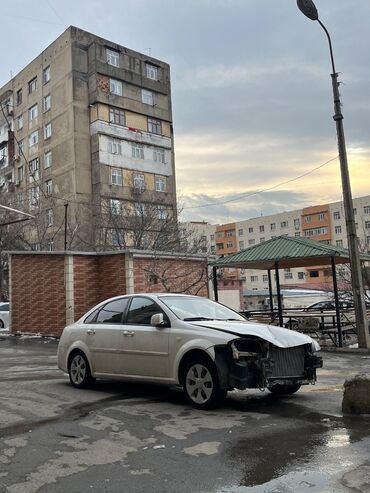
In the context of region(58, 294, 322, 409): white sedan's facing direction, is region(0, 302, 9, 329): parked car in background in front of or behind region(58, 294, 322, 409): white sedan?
behind

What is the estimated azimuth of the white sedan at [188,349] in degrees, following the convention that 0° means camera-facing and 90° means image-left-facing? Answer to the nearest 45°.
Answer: approximately 315°

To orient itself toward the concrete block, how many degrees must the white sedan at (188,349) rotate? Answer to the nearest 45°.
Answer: approximately 45° to its left

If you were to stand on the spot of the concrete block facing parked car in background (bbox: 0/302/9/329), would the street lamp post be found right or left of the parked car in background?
right

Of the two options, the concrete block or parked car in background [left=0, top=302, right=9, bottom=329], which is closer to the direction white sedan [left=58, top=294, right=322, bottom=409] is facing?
the concrete block
